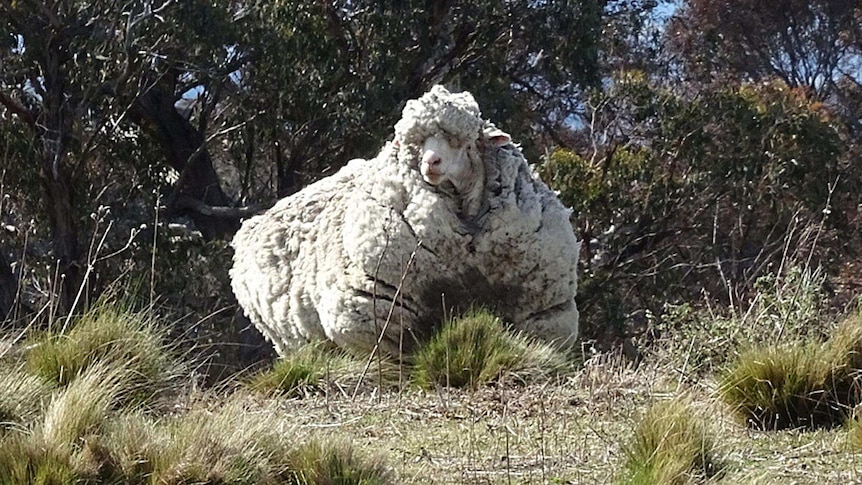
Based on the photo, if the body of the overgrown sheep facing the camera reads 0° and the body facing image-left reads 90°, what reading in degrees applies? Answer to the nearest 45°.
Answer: approximately 315°

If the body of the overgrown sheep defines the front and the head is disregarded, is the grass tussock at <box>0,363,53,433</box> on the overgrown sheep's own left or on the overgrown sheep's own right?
on the overgrown sheep's own right

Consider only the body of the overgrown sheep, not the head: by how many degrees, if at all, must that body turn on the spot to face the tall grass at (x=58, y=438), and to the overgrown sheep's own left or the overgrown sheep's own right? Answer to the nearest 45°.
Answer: approximately 90° to the overgrown sheep's own right

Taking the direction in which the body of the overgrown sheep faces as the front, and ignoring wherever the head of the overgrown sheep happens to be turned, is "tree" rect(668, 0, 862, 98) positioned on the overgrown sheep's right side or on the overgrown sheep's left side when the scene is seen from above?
on the overgrown sheep's left side

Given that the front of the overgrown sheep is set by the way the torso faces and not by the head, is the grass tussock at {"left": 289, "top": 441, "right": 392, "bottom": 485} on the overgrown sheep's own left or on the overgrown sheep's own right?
on the overgrown sheep's own right

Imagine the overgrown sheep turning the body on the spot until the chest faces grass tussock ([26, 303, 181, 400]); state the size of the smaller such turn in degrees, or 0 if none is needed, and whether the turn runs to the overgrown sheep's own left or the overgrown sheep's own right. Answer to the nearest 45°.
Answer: approximately 90° to the overgrown sheep's own right
